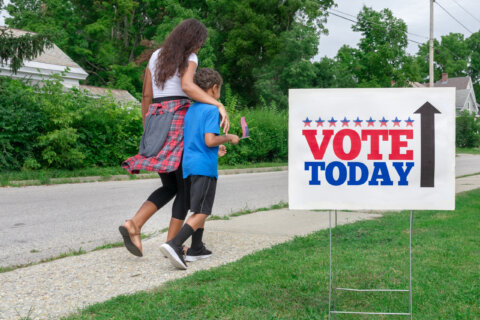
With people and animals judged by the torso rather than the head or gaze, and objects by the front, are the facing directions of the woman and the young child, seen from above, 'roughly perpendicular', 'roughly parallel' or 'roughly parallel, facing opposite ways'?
roughly parallel

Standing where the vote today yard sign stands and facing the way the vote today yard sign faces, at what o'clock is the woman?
The woman is roughly at 4 o'clock from the vote today yard sign.

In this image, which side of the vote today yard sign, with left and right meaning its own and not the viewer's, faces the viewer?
front

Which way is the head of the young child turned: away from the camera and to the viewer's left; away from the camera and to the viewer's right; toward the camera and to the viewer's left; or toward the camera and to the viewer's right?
away from the camera and to the viewer's right

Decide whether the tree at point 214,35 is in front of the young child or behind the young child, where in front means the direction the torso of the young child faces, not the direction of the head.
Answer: in front

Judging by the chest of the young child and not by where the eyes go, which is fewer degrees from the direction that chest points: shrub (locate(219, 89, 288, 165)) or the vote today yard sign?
the shrub

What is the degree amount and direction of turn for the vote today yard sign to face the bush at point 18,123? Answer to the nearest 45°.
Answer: approximately 135° to its right

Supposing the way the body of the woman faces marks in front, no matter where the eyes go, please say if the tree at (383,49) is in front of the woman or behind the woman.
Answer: in front

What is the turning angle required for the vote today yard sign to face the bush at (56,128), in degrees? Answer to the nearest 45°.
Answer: approximately 135° to its right

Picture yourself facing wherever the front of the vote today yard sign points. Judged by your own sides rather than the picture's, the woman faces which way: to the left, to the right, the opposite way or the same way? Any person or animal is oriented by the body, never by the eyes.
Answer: the opposite way

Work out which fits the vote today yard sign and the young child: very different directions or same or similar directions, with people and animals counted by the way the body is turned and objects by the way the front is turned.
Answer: very different directions

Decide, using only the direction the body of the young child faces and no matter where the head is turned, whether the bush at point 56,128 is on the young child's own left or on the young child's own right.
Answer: on the young child's own left

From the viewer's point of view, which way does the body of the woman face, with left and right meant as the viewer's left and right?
facing away from the viewer and to the right of the viewer

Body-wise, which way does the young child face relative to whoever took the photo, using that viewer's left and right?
facing away from the viewer and to the right of the viewer
